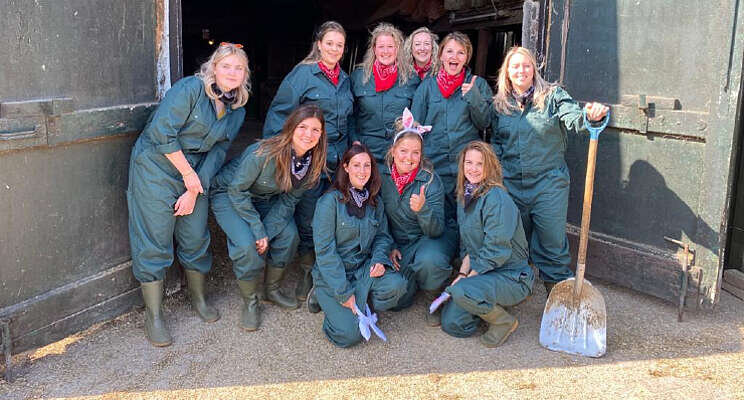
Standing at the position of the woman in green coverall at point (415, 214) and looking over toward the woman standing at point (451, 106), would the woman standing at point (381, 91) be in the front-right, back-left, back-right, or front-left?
front-left

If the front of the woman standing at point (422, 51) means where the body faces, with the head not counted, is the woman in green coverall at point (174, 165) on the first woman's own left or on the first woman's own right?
on the first woman's own right

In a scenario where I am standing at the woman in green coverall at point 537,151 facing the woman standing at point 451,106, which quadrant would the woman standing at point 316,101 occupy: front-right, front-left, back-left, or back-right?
front-left

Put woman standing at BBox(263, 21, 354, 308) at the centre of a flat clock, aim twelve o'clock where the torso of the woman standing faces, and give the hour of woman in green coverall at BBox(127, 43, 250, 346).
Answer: The woman in green coverall is roughly at 3 o'clock from the woman standing.

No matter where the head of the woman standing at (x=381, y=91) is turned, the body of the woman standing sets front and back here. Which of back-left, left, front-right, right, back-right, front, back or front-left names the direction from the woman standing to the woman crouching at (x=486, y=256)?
front-left

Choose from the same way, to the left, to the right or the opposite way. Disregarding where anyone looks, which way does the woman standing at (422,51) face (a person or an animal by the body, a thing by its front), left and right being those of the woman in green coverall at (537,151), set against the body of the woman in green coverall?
the same way

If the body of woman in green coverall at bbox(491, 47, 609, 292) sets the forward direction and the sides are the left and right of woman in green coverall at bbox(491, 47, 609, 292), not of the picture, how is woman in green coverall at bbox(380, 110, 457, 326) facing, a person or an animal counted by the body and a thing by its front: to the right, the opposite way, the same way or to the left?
the same way

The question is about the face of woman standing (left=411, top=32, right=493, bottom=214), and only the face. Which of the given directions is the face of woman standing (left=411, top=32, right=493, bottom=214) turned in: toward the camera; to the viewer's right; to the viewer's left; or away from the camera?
toward the camera

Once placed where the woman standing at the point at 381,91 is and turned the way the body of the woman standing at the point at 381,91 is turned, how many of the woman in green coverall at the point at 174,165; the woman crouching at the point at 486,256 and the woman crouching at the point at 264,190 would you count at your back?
0

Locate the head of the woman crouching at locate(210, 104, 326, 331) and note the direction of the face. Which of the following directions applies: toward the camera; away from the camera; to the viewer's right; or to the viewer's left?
toward the camera

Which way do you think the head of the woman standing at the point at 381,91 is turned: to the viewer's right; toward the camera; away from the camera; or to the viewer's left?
toward the camera

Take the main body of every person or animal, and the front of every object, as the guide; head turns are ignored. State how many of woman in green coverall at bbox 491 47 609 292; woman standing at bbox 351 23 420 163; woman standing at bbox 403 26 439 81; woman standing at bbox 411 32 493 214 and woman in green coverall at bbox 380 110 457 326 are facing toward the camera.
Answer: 5

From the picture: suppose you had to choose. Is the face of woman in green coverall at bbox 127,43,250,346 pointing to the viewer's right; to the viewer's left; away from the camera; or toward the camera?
toward the camera

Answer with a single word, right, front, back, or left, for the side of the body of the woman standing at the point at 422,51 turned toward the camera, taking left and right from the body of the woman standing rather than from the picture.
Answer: front

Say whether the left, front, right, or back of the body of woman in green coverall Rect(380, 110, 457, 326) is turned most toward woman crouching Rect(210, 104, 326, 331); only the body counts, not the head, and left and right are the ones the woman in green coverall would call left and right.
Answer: right

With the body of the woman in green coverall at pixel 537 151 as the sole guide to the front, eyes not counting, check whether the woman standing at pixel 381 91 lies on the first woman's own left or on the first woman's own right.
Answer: on the first woman's own right

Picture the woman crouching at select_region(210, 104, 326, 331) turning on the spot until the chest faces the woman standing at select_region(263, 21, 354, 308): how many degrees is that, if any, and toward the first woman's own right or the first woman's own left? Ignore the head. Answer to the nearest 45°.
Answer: approximately 90° to the first woman's own left

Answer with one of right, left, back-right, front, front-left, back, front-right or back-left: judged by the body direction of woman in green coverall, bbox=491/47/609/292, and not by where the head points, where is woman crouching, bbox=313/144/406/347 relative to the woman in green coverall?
front-right

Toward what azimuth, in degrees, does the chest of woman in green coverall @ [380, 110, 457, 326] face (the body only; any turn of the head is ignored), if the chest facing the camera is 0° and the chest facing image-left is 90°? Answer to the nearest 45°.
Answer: approximately 0°

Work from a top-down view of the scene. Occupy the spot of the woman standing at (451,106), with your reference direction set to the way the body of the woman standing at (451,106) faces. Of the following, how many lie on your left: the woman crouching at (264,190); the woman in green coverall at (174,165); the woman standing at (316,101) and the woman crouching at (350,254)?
0
